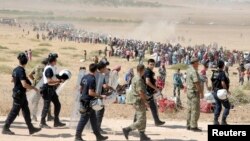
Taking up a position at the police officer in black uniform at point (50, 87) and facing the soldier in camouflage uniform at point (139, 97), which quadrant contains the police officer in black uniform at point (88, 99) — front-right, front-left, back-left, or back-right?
front-right

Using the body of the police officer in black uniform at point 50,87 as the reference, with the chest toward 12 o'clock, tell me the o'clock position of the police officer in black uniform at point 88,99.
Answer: the police officer in black uniform at point 88,99 is roughly at 2 o'clock from the police officer in black uniform at point 50,87.

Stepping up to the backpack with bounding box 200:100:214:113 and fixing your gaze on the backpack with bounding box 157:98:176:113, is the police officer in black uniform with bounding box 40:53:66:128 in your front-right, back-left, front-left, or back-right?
front-left

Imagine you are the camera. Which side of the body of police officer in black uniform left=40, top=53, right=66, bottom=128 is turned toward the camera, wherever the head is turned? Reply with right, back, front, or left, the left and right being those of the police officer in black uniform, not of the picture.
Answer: right

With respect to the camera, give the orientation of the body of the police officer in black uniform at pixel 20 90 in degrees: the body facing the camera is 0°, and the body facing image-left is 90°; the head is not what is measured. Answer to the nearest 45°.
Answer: approximately 270°
